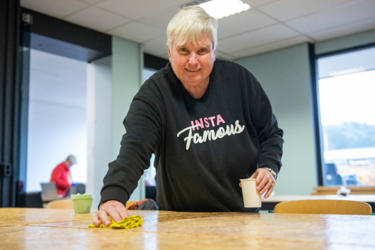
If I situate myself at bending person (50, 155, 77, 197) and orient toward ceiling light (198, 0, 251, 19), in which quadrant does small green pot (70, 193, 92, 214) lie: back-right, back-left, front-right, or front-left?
front-right

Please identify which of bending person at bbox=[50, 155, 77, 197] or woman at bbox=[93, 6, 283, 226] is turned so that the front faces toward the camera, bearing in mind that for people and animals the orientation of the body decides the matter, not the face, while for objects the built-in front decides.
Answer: the woman

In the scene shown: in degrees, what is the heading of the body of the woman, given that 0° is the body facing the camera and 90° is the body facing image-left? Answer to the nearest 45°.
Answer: approximately 0°

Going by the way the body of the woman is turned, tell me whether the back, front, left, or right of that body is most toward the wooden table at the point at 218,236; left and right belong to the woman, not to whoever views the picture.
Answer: front

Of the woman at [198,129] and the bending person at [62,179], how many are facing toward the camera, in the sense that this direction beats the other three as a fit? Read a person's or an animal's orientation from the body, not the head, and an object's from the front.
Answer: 1
